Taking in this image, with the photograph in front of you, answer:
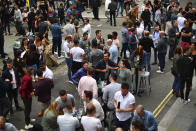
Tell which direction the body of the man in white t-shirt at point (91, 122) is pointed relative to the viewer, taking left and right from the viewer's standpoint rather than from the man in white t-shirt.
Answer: facing away from the viewer

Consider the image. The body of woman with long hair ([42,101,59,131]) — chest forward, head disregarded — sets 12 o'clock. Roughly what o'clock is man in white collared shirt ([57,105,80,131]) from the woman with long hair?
The man in white collared shirt is roughly at 3 o'clock from the woman with long hair.

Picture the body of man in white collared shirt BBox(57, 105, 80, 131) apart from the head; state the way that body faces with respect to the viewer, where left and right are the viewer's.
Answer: facing away from the viewer

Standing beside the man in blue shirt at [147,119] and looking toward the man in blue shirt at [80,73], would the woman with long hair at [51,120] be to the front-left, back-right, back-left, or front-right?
front-left

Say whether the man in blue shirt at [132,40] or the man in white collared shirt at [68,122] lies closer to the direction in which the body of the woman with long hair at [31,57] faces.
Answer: the man in blue shirt

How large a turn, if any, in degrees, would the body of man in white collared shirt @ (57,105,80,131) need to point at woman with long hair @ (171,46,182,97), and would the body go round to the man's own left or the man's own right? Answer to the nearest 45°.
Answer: approximately 45° to the man's own right

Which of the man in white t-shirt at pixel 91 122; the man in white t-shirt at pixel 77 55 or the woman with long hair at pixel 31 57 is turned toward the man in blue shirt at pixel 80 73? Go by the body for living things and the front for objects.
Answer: the man in white t-shirt at pixel 91 122

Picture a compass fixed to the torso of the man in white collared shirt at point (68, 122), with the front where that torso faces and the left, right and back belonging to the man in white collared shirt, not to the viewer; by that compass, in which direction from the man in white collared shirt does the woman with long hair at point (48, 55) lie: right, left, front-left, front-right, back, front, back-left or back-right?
front

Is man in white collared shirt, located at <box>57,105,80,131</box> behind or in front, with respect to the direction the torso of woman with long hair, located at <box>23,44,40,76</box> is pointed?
behind

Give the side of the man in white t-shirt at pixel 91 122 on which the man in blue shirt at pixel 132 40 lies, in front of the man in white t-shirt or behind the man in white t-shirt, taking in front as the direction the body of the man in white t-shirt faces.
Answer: in front

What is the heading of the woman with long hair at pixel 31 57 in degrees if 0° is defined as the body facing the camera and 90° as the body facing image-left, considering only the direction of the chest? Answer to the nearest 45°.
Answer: approximately 180°
